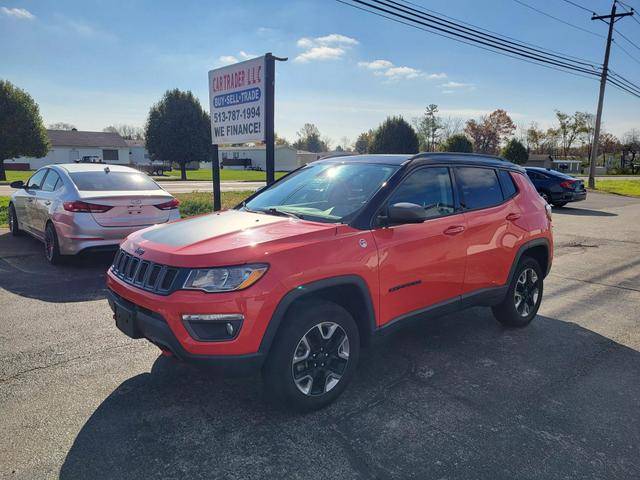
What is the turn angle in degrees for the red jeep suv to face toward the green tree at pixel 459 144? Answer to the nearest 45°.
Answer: approximately 135° to its right

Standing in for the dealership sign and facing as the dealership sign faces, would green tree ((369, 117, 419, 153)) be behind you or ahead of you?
behind

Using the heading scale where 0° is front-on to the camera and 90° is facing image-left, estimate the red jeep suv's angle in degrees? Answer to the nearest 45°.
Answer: approximately 45°

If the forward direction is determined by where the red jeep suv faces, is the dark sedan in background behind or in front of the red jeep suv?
behind

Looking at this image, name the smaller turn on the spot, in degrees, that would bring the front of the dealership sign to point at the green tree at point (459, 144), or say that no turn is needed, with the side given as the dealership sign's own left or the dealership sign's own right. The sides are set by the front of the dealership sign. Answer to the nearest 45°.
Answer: approximately 180°

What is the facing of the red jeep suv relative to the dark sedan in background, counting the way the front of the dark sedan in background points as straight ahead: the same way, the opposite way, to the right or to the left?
to the left

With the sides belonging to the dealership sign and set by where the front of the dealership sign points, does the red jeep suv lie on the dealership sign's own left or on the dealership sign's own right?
on the dealership sign's own left

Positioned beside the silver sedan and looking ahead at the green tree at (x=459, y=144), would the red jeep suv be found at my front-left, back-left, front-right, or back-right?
back-right

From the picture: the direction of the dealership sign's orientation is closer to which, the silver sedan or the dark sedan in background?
the silver sedan

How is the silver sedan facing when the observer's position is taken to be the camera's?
facing away from the viewer and to the left of the viewer

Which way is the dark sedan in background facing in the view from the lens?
facing away from the viewer and to the left of the viewer

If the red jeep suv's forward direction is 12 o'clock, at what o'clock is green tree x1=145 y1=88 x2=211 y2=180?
The green tree is roughly at 4 o'clock from the red jeep suv.

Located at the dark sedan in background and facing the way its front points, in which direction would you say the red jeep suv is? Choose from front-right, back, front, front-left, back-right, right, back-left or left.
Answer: back-left

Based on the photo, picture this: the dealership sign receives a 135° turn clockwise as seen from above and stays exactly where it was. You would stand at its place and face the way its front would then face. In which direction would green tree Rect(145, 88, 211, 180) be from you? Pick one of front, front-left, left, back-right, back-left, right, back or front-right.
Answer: front
